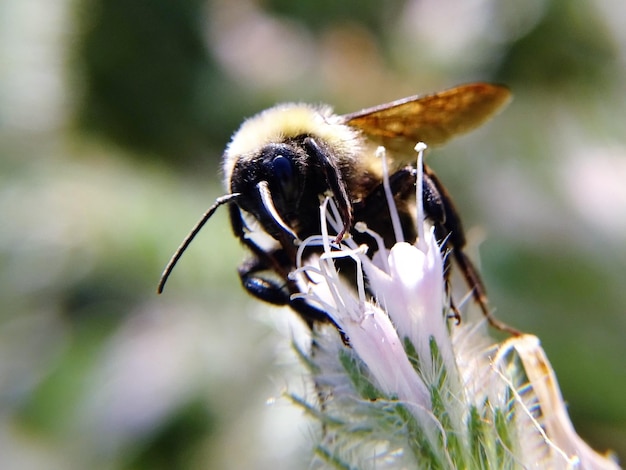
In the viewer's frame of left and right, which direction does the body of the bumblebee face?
facing the viewer and to the left of the viewer
